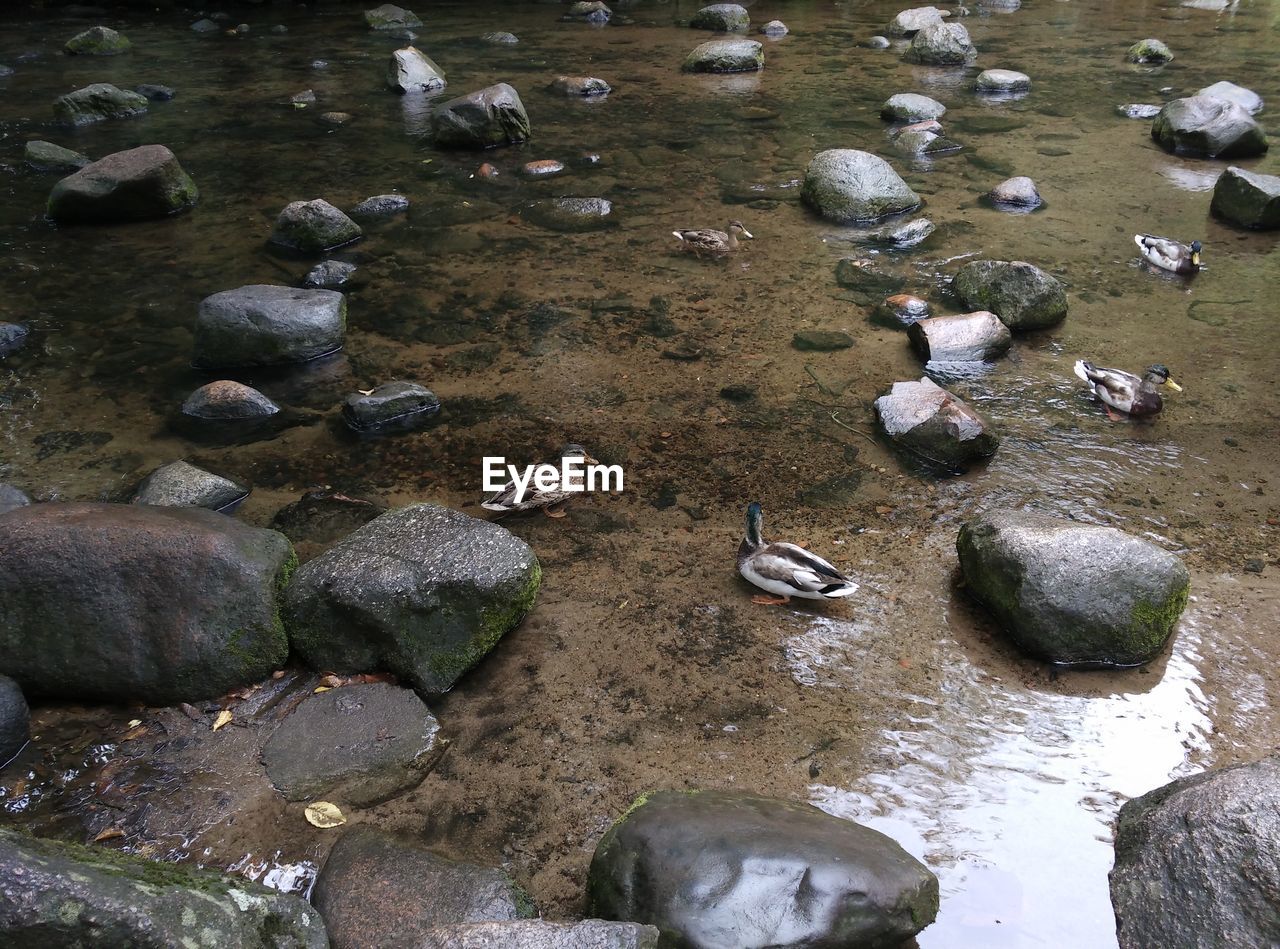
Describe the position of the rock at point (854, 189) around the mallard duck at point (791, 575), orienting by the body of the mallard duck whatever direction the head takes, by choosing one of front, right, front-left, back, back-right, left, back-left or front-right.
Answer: right

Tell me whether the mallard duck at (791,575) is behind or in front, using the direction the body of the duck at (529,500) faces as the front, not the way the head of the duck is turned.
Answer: in front

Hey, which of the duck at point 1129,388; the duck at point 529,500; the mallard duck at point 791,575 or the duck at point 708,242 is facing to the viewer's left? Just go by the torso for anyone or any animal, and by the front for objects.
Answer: the mallard duck

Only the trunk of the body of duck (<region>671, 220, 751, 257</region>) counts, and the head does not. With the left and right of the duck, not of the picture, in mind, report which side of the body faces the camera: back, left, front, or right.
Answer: right

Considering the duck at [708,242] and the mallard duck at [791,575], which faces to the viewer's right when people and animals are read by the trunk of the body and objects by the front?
the duck

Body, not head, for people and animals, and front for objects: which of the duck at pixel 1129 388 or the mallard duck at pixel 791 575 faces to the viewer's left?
the mallard duck

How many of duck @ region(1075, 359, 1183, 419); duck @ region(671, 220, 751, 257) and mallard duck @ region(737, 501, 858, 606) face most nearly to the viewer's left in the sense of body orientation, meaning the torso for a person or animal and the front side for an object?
1

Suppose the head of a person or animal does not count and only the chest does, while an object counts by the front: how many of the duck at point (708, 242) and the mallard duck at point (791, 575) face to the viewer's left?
1

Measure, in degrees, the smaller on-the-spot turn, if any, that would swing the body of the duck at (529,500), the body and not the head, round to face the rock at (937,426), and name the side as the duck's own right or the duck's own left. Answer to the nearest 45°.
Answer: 0° — it already faces it

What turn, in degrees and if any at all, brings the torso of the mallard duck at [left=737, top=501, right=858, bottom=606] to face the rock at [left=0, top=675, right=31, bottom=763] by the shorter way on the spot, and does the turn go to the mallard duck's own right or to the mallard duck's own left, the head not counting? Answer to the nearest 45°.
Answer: approximately 45° to the mallard duck's own left

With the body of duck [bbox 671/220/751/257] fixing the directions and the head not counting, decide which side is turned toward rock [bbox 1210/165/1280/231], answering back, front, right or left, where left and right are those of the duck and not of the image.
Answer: front

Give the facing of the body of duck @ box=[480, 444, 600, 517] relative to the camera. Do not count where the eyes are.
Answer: to the viewer's right

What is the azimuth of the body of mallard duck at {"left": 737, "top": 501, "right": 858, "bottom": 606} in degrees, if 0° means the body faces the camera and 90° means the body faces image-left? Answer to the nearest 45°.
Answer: approximately 90°

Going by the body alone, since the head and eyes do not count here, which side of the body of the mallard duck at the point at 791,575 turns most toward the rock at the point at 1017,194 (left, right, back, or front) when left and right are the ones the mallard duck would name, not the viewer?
right
